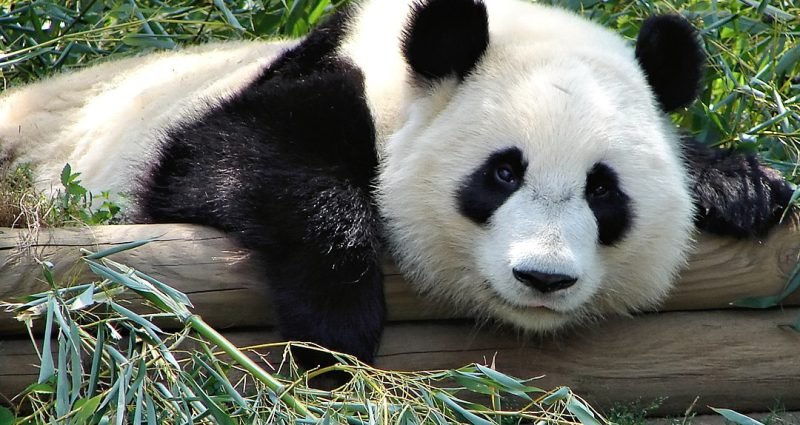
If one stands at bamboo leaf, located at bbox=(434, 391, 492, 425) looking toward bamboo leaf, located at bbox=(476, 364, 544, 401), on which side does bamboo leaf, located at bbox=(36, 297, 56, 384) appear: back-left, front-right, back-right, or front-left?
back-left

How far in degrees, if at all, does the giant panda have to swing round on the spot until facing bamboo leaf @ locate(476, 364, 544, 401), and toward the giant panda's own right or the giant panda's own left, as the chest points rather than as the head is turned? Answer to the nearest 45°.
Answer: approximately 45° to the giant panda's own right

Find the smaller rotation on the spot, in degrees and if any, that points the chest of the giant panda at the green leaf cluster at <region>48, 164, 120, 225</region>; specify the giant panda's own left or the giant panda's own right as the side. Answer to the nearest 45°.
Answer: approximately 135° to the giant panda's own right

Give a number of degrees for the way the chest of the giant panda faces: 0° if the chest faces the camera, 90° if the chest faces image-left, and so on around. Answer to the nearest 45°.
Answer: approximately 315°

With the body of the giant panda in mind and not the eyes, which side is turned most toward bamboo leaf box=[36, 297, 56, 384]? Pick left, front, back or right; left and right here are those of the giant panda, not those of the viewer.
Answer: right

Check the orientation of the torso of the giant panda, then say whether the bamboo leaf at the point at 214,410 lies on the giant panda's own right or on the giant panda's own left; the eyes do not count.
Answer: on the giant panda's own right

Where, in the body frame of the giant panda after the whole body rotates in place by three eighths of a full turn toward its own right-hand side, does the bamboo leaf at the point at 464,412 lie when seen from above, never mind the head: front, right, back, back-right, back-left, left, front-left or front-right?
left
